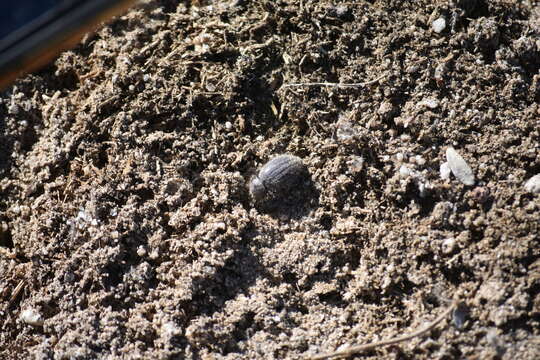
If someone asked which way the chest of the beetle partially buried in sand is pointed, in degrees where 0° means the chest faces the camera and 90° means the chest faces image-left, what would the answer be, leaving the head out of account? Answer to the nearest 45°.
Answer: approximately 45°

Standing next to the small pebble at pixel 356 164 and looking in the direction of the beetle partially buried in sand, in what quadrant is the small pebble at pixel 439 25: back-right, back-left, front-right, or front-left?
back-right

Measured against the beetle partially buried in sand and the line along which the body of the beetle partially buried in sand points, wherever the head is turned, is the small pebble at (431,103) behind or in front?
behind

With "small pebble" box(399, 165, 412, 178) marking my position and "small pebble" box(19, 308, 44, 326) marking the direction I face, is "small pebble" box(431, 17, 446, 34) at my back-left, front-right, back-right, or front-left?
back-right

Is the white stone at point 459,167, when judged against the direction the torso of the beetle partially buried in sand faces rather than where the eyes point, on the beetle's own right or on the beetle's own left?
on the beetle's own left
